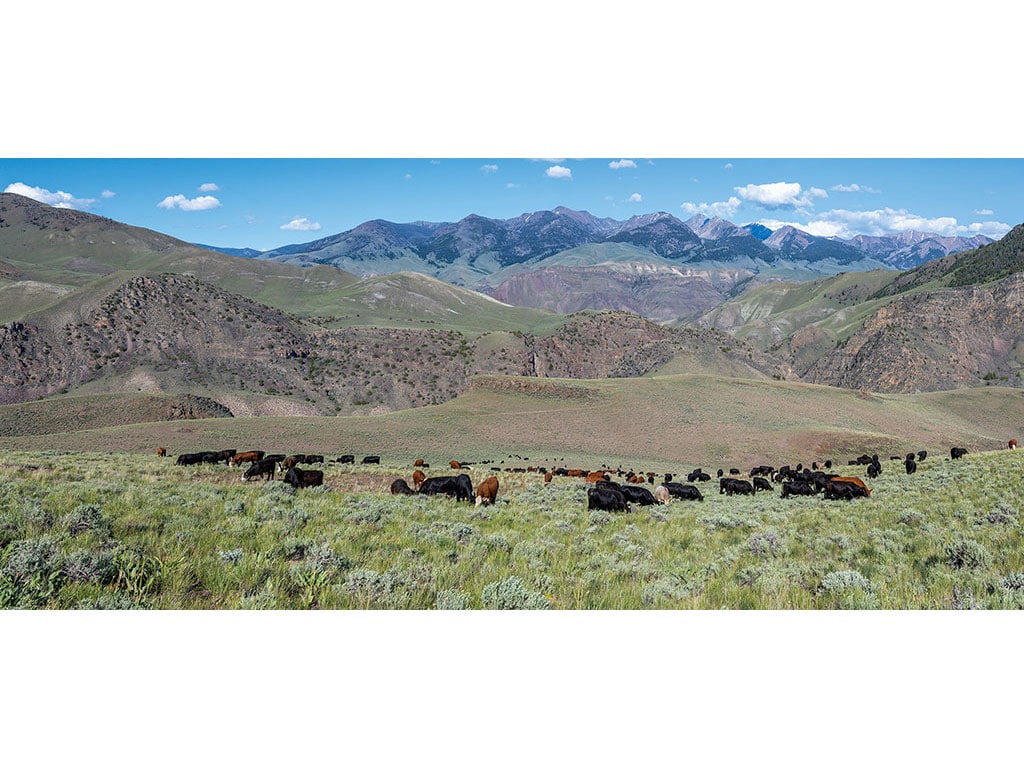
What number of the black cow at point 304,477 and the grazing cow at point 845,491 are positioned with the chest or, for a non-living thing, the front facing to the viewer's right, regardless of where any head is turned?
1

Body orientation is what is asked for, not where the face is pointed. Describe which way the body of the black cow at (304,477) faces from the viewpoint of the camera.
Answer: to the viewer's left

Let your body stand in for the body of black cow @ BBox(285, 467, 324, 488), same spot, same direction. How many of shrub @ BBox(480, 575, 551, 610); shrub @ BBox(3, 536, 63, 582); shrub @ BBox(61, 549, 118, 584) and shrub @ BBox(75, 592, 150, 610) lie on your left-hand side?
4

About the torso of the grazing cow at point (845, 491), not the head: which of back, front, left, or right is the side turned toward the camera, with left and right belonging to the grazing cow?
right

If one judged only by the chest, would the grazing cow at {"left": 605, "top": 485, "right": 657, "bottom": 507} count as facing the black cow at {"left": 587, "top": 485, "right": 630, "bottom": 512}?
no

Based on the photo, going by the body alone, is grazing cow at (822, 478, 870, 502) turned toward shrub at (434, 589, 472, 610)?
no

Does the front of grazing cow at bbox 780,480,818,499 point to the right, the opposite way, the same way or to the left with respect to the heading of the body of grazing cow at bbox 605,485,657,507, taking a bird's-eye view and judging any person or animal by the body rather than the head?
the same way

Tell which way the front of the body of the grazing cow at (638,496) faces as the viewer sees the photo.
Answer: to the viewer's right
